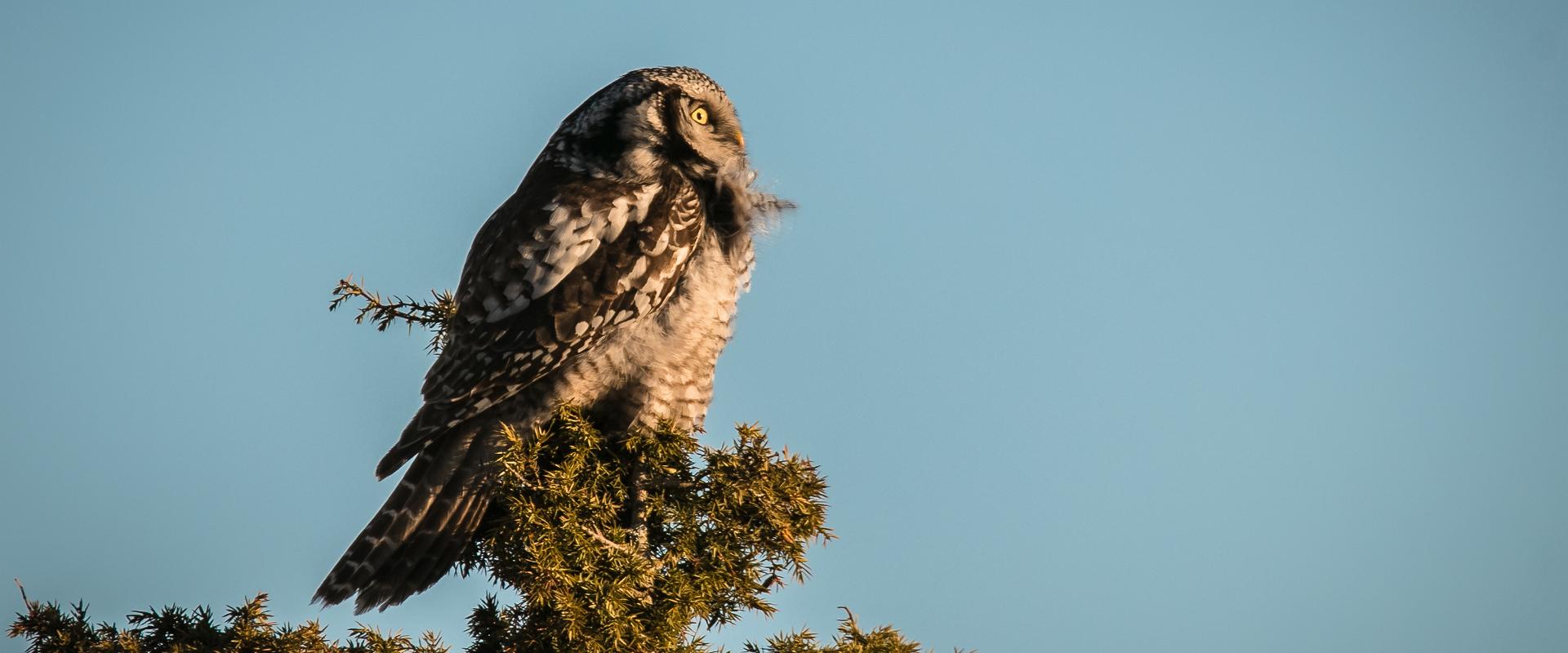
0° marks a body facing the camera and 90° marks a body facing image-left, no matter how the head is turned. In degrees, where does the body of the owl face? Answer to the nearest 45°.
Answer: approximately 270°
